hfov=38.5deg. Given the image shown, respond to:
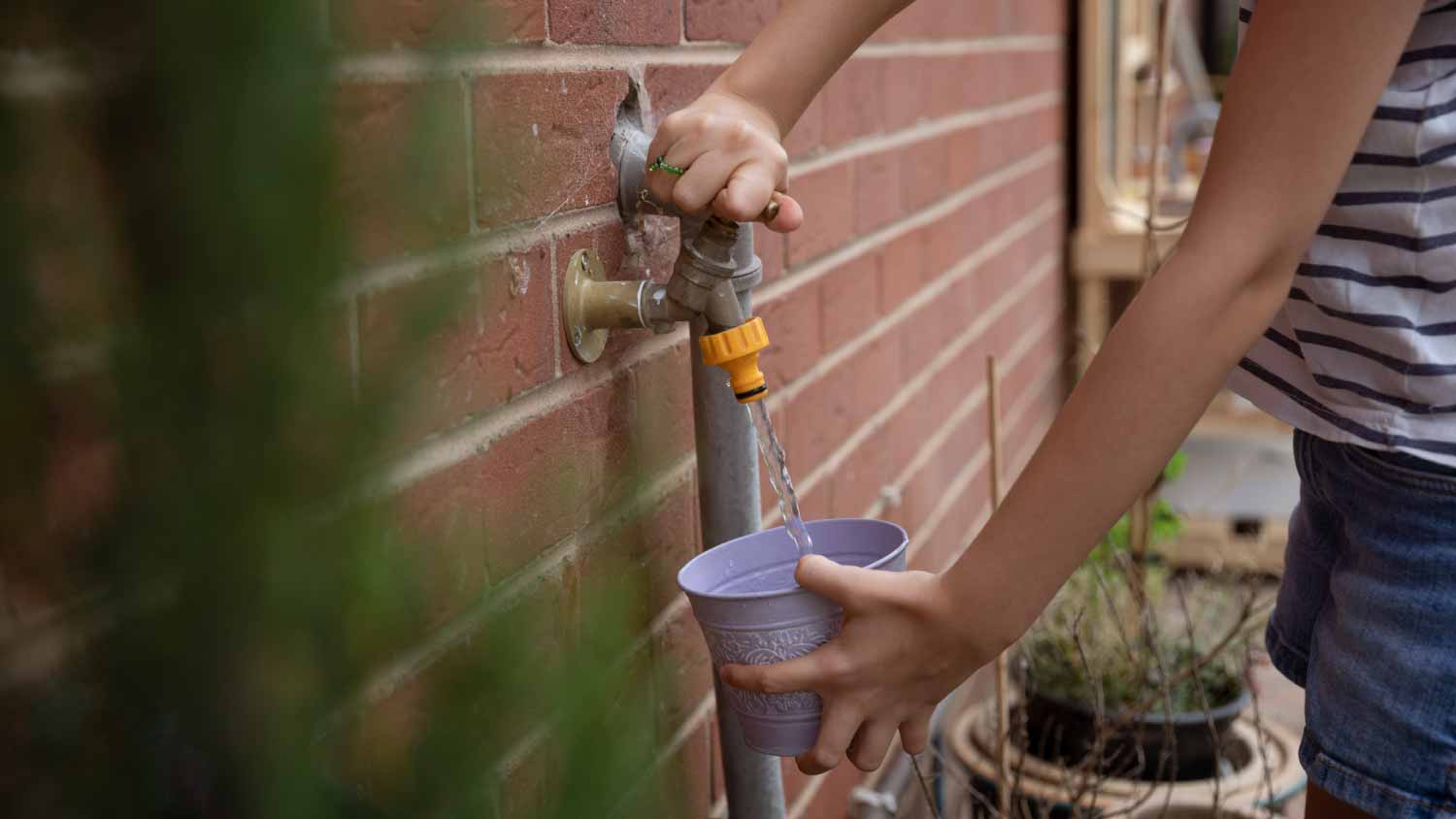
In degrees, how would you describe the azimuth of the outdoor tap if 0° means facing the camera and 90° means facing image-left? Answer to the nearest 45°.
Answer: approximately 270°

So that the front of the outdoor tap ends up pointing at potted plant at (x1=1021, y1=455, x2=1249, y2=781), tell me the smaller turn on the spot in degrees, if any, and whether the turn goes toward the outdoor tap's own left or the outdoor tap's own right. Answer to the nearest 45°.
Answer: approximately 45° to the outdoor tap's own left

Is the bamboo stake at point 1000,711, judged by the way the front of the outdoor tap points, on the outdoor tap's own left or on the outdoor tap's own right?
on the outdoor tap's own left
